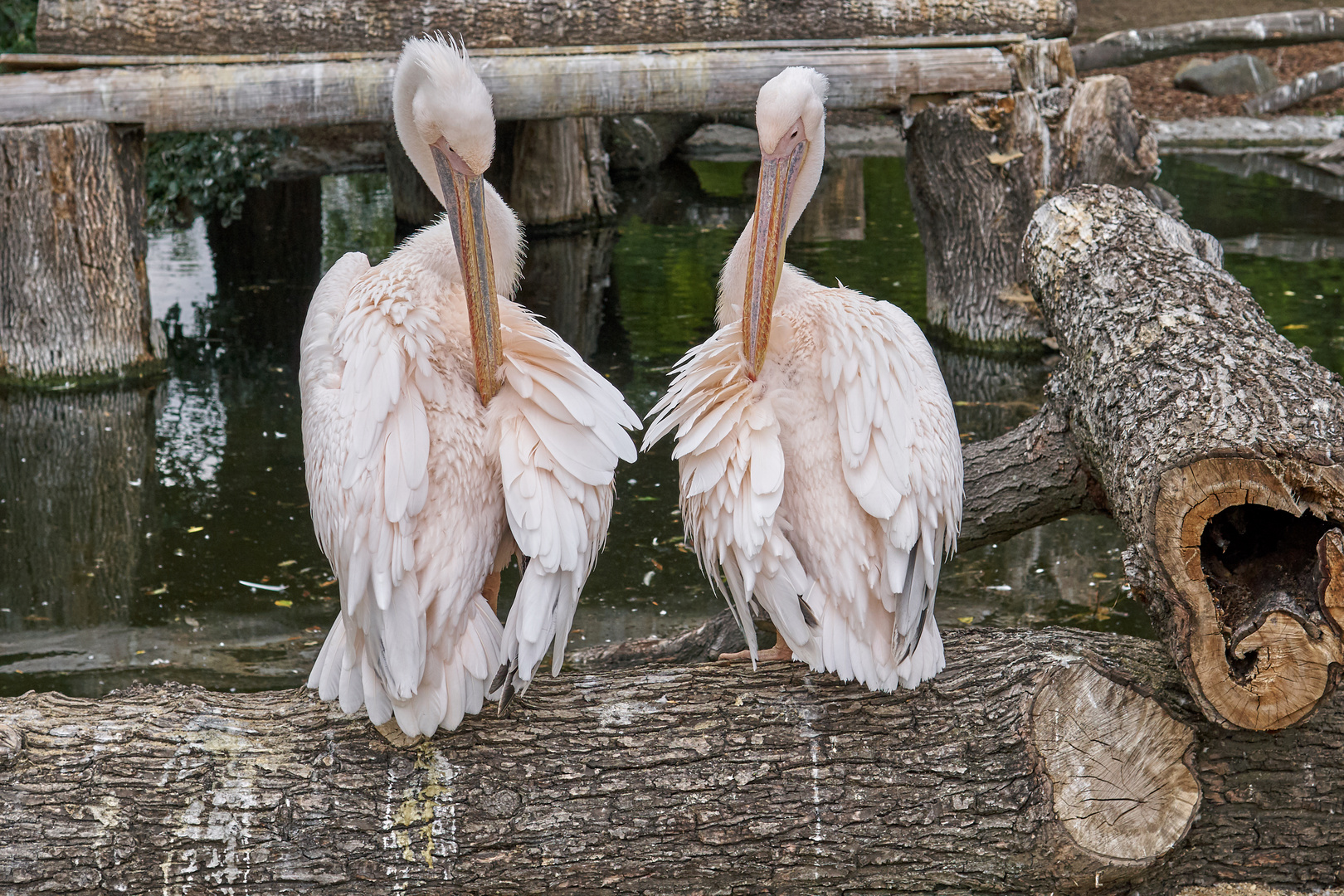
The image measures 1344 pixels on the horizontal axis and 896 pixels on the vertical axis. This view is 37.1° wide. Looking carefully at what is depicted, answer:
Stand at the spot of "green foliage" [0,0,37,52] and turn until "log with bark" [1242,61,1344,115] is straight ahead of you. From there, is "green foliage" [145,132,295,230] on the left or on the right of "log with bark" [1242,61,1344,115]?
right

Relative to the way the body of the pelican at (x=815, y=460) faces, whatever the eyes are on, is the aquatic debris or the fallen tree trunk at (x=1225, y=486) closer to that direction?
the aquatic debris

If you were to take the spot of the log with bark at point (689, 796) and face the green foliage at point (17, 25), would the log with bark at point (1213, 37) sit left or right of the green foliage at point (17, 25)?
right
